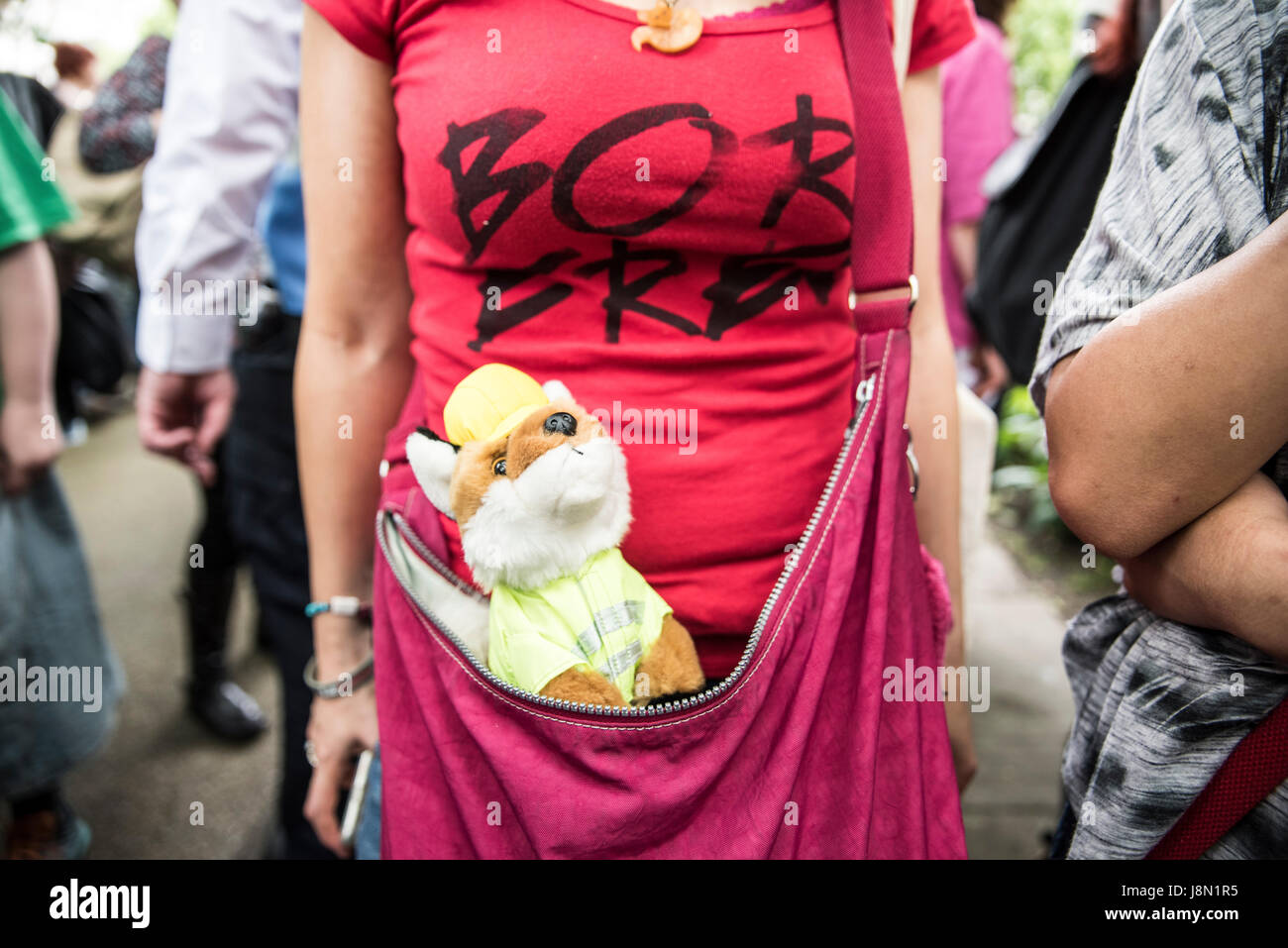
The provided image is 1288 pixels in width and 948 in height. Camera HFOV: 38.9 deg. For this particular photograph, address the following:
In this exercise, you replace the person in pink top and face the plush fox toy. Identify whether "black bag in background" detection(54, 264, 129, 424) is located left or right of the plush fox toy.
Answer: right

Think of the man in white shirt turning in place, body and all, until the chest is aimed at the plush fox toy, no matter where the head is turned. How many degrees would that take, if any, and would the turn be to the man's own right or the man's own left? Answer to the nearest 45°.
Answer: approximately 45° to the man's own right

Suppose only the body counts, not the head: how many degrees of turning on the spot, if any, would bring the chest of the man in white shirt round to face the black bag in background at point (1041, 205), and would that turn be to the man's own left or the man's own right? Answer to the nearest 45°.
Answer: approximately 45° to the man's own left

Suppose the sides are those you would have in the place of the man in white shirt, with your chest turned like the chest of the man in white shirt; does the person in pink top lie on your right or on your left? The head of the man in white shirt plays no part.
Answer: on your left

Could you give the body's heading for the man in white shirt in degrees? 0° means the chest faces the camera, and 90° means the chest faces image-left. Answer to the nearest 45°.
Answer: approximately 315°

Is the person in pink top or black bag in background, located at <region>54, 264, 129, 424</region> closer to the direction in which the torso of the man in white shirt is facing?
the person in pink top

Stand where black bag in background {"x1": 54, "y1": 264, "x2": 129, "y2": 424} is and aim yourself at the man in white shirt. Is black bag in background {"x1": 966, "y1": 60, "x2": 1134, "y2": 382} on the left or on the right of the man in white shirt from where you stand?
left
